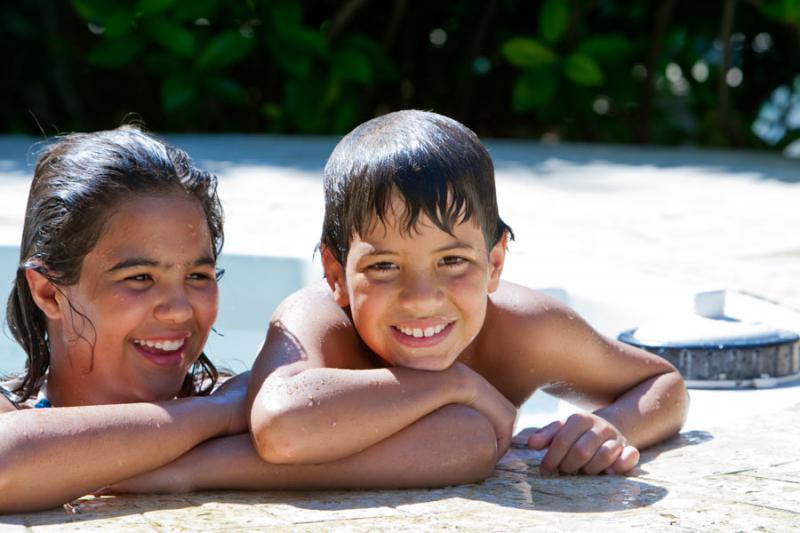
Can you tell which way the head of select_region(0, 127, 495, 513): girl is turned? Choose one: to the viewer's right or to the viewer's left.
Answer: to the viewer's right

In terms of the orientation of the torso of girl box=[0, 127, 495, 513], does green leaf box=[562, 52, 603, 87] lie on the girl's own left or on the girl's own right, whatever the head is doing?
on the girl's own left

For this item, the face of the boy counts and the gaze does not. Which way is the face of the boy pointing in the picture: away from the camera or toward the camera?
toward the camera

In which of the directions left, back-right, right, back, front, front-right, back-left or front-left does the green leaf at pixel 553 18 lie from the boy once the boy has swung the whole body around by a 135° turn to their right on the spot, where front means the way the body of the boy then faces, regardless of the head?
front-right

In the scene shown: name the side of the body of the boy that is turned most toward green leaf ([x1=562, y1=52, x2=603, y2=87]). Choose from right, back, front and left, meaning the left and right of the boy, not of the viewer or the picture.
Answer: back

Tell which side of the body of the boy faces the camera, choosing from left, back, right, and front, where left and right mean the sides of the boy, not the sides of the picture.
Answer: front

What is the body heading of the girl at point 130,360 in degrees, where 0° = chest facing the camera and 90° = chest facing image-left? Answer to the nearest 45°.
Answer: approximately 315°
